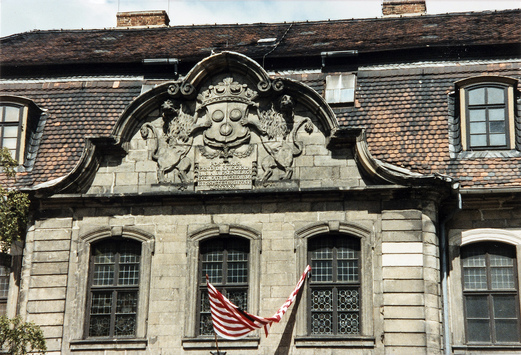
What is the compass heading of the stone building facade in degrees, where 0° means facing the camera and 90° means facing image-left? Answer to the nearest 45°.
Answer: approximately 0°
